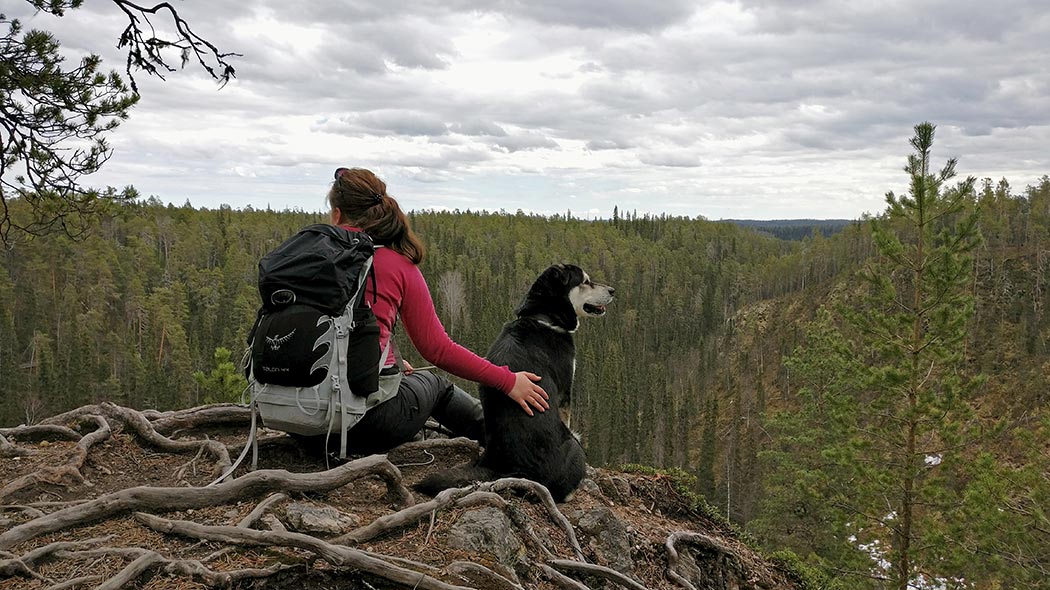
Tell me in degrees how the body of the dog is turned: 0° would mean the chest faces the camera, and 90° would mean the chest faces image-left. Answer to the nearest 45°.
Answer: approximately 225°

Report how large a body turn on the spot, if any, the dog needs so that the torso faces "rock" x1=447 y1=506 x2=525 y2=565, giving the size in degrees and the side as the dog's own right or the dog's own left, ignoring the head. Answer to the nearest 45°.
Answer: approximately 135° to the dog's own right

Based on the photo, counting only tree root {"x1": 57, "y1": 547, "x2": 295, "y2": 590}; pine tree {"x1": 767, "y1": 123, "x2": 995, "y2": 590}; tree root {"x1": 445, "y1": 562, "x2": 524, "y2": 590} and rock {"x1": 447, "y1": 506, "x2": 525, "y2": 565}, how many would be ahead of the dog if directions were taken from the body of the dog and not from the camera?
1

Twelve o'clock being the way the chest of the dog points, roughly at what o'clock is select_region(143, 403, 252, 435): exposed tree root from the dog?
The exposed tree root is roughly at 8 o'clock from the dog.

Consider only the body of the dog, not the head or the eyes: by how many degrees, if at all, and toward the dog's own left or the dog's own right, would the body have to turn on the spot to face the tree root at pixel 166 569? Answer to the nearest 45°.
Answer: approximately 180°

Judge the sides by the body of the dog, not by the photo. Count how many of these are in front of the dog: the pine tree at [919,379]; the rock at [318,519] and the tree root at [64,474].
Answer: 1

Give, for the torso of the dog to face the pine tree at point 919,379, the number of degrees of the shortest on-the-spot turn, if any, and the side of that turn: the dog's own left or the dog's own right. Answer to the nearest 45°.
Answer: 0° — it already faces it

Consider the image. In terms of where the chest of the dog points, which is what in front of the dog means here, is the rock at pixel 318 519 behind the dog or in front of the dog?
behind

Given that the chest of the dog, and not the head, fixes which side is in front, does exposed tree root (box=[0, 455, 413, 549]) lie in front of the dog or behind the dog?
behind

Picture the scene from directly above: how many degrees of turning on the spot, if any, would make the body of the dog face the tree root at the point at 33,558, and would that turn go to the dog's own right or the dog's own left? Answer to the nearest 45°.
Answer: approximately 180°
